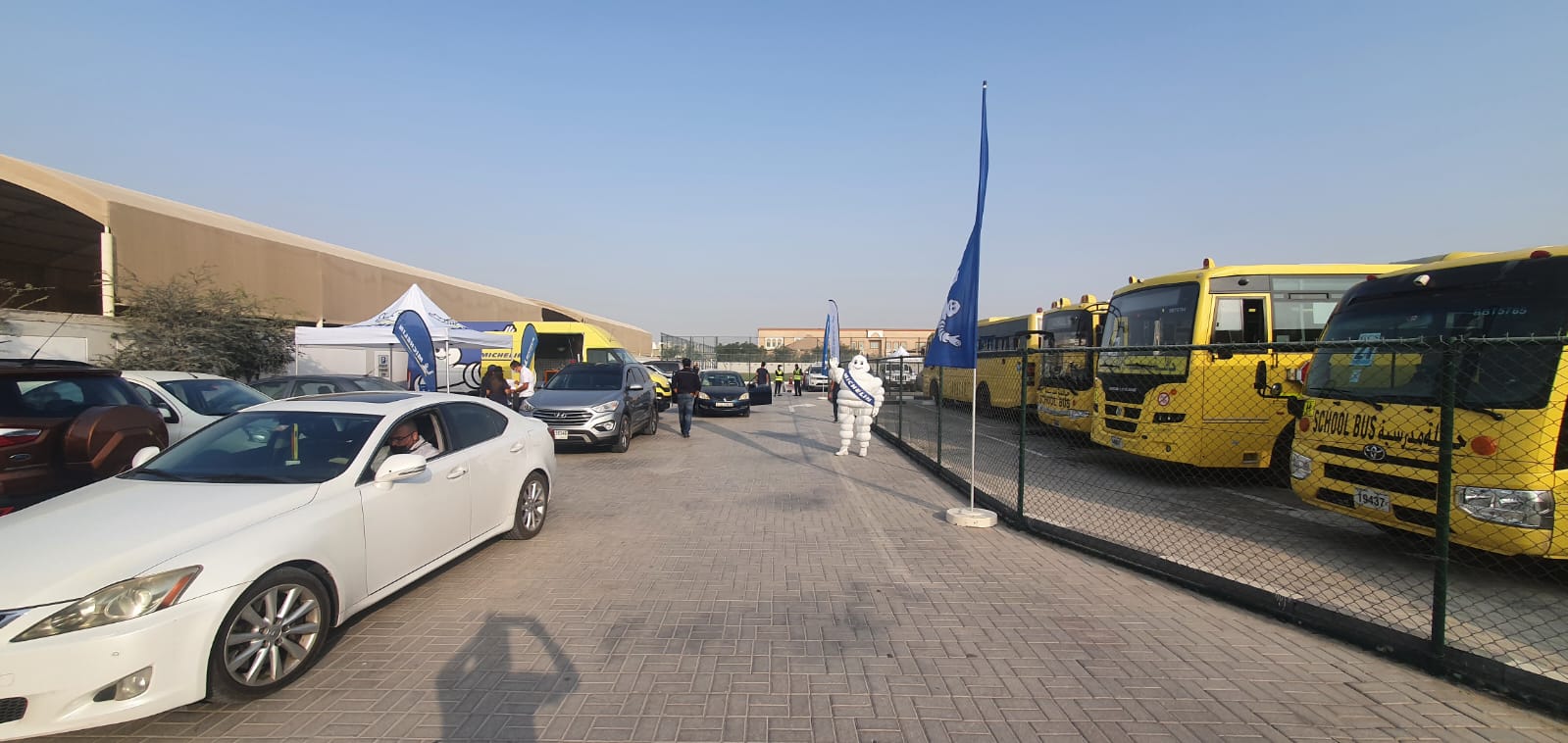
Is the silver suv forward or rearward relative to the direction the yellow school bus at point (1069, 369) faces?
forward

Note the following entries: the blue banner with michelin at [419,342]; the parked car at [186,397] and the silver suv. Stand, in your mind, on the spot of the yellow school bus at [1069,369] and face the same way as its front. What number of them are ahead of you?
3

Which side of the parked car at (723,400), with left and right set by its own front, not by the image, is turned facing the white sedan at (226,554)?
front

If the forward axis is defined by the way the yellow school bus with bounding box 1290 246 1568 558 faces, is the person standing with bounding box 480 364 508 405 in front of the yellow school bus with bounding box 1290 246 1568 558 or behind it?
in front

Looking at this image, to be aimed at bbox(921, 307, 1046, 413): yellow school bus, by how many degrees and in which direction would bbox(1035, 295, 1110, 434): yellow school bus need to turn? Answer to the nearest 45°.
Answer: approximately 135° to its right

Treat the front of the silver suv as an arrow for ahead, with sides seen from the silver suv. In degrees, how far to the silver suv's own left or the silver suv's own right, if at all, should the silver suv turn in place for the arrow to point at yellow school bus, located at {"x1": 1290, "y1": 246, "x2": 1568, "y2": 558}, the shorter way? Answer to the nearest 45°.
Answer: approximately 90° to the silver suv's own left

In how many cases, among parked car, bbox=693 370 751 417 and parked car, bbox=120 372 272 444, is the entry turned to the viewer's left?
0

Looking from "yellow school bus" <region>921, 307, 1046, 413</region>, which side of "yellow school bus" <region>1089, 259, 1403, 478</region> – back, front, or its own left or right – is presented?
right

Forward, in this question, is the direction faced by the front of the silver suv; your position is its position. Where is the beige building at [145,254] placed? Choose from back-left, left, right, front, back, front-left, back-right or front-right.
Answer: right

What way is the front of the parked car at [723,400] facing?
toward the camera

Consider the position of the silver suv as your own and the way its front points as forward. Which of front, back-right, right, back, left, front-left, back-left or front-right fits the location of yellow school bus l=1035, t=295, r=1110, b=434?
back-left

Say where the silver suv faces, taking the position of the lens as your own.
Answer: facing the viewer and to the left of the viewer

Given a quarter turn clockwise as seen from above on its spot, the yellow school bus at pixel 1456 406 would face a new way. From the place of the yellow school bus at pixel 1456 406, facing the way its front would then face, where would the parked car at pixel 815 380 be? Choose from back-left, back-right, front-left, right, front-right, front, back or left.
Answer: front

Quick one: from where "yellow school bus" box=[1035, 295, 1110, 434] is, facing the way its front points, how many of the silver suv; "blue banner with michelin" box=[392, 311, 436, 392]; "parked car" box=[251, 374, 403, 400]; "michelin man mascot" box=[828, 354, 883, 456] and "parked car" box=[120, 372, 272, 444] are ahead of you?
5

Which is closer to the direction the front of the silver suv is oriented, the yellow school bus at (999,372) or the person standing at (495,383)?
the person standing
